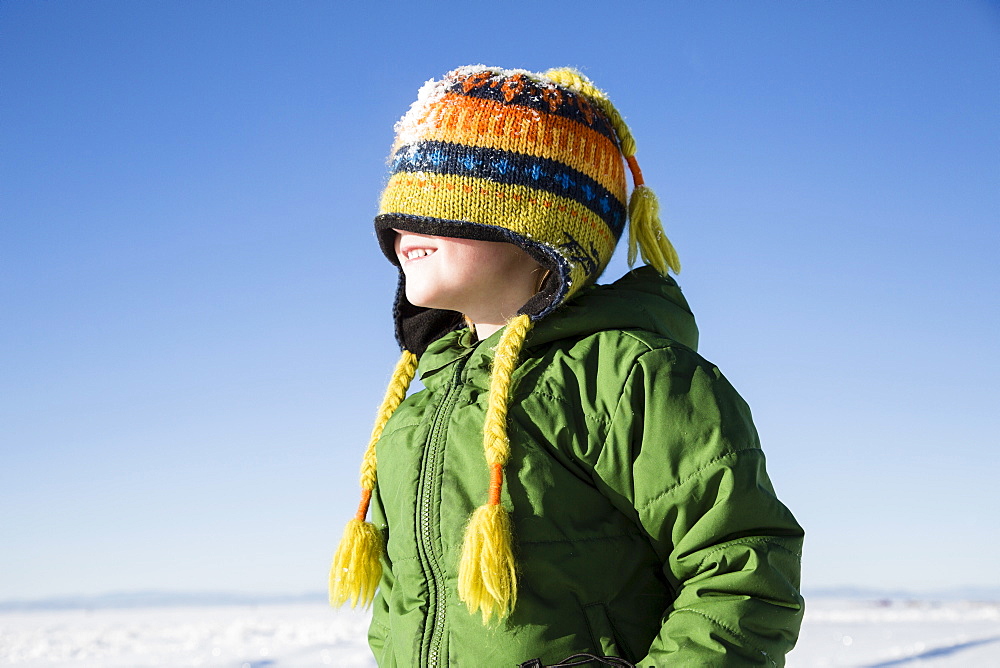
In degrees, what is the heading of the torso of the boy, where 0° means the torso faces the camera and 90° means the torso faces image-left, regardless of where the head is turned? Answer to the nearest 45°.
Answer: approximately 45°
